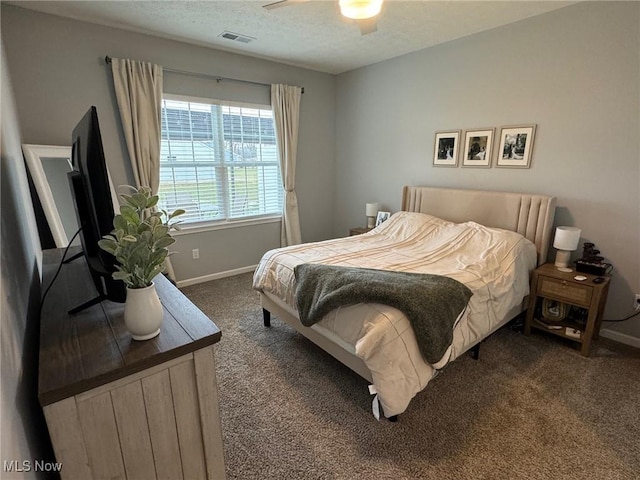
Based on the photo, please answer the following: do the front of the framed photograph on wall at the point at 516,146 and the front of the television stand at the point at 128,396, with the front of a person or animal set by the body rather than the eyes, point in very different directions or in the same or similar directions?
very different directions

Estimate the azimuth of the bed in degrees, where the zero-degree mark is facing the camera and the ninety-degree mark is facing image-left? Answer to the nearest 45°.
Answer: approximately 45°

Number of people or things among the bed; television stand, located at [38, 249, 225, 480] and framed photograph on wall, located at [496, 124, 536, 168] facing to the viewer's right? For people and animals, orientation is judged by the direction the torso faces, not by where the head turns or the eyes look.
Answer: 1

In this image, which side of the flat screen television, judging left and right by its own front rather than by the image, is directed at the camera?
right

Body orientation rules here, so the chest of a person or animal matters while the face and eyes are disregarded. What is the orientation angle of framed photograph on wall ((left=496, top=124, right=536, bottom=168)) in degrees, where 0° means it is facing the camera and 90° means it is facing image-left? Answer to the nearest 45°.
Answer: approximately 45°

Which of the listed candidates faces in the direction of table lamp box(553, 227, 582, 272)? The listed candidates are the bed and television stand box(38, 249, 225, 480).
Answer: the television stand

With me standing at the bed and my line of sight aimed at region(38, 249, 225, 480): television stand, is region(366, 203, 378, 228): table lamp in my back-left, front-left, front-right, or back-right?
back-right

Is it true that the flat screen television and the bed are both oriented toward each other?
yes

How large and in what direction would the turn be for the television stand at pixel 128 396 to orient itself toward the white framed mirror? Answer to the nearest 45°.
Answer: approximately 90° to its left

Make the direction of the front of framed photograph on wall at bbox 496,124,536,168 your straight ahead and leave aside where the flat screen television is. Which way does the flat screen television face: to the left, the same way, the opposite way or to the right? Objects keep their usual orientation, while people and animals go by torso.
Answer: the opposite way

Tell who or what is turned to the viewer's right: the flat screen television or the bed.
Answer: the flat screen television

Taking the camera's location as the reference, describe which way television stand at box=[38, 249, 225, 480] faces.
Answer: facing to the right of the viewer
